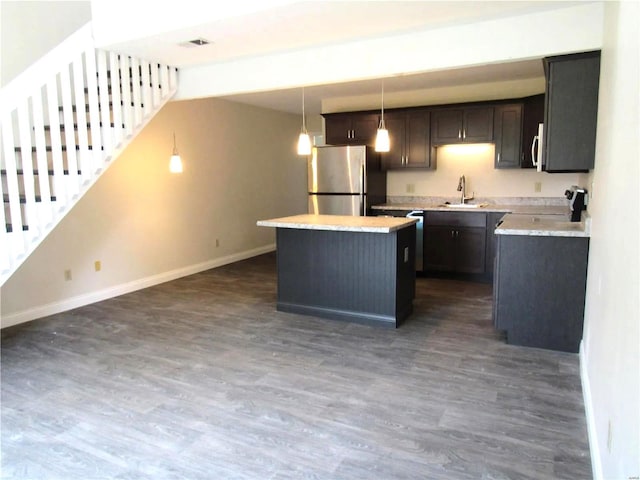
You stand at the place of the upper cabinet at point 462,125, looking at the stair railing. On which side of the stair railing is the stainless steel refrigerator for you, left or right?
right

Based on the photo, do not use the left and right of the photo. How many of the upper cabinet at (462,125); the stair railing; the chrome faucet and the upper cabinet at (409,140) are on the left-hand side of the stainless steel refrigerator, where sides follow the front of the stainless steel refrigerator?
3

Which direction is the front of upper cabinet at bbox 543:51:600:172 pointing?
to the viewer's left

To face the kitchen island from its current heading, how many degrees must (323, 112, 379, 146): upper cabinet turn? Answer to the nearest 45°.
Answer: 0° — it already faces it

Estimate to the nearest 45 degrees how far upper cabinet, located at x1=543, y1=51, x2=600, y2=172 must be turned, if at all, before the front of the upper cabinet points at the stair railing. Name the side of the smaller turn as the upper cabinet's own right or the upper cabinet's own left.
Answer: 0° — it already faces it

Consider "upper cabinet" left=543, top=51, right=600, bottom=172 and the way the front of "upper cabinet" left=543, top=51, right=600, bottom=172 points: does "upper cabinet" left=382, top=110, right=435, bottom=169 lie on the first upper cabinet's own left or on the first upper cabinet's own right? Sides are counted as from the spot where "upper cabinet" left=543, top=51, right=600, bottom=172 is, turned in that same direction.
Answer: on the first upper cabinet's own right

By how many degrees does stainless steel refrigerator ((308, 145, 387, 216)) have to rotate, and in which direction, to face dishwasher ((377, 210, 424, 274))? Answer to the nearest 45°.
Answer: approximately 90° to its left

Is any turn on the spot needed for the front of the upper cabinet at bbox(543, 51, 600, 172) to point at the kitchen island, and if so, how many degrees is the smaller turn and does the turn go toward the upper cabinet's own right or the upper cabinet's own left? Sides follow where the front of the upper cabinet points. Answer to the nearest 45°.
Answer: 0° — it already faces it

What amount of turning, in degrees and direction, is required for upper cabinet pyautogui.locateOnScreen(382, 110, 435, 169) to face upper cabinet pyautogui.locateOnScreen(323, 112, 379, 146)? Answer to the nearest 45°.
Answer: approximately 90° to its right
